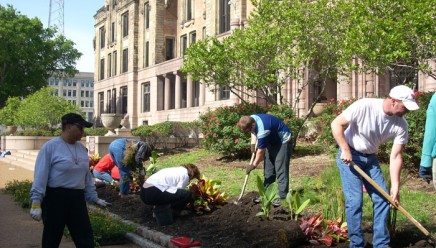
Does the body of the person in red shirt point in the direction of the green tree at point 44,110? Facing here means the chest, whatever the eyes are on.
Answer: no

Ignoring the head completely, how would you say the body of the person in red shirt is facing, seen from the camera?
to the viewer's right

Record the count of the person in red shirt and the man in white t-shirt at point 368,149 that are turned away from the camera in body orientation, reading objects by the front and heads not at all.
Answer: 0

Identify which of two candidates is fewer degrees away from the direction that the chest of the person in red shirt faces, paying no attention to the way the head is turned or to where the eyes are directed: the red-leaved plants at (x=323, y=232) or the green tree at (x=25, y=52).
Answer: the red-leaved plants

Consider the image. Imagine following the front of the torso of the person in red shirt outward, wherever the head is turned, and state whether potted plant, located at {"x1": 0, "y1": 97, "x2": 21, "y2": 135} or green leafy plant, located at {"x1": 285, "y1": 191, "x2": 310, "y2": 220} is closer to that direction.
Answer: the green leafy plant

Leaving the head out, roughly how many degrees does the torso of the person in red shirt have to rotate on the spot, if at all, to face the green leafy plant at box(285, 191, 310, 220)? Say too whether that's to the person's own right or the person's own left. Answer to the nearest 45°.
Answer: approximately 45° to the person's own right

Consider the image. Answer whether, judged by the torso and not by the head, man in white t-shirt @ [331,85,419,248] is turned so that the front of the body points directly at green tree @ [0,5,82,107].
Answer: no

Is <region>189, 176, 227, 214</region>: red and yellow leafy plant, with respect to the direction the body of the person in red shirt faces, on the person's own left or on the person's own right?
on the person's own right

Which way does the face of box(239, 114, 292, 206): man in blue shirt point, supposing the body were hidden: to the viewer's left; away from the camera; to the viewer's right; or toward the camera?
to the viewer's left
